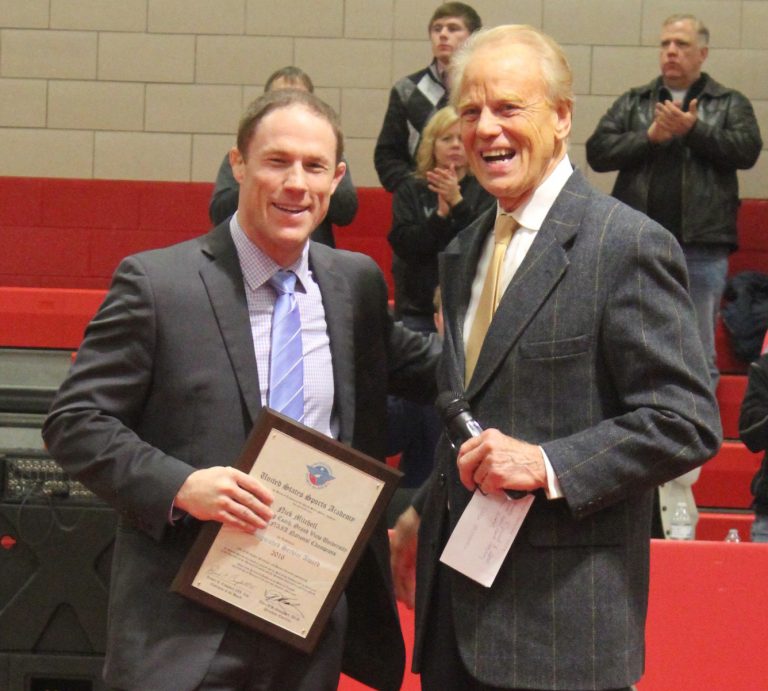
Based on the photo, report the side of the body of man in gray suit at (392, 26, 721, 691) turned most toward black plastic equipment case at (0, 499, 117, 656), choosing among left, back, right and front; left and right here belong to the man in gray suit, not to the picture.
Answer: right

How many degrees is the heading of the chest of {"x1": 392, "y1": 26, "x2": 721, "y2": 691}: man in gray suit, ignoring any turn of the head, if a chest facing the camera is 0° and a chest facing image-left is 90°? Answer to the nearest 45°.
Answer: approximately 45°

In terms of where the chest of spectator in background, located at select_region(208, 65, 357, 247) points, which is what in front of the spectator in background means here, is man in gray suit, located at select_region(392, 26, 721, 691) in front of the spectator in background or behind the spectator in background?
in front

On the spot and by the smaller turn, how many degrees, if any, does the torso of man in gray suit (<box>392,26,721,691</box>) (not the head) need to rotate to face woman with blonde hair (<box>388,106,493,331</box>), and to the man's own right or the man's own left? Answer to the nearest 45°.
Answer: approximately 135° to the man's own right

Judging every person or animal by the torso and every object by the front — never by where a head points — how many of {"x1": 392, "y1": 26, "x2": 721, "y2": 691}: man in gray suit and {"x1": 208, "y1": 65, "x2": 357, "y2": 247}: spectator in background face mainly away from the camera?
0
